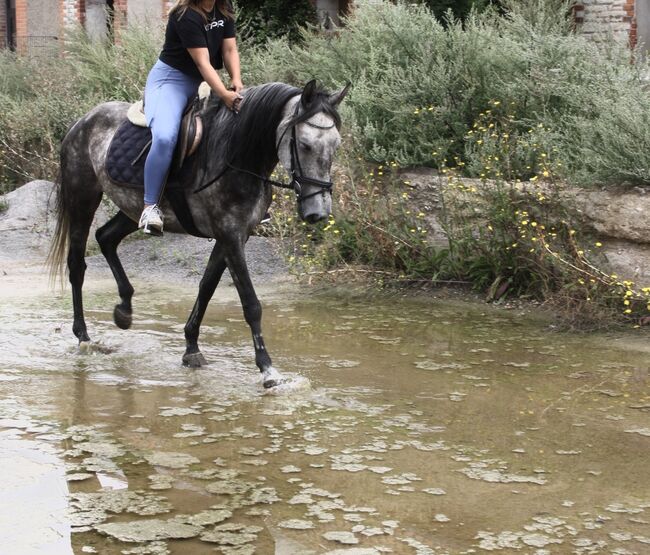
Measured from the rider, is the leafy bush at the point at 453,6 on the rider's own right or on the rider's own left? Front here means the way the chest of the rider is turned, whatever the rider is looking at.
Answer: on the rider's own left

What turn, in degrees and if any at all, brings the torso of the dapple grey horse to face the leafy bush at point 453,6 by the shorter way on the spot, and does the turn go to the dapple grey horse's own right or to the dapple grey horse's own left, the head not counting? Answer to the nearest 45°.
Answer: approximately 135° to the dapple grey horse's own left

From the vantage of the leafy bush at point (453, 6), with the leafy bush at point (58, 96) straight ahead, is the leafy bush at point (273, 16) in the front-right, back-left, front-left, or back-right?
front-right

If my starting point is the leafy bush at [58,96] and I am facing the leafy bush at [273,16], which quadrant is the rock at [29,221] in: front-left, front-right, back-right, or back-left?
back-right

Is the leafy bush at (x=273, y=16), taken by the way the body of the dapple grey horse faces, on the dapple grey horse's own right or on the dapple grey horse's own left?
on the dapple grey horse's own left

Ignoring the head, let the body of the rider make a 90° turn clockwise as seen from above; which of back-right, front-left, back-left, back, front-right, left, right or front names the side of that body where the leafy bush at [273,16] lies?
back-right

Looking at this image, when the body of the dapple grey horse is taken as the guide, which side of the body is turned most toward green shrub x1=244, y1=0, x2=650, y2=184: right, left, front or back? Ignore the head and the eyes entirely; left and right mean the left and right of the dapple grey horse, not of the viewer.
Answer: left

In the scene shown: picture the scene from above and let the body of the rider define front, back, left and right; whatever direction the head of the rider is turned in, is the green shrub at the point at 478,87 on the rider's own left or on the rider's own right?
on the rider's own left

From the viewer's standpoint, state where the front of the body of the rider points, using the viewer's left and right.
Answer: facing the viewer and to the right of the viewer

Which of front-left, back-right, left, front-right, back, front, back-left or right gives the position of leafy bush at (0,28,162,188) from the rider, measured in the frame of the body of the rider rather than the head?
back-left
